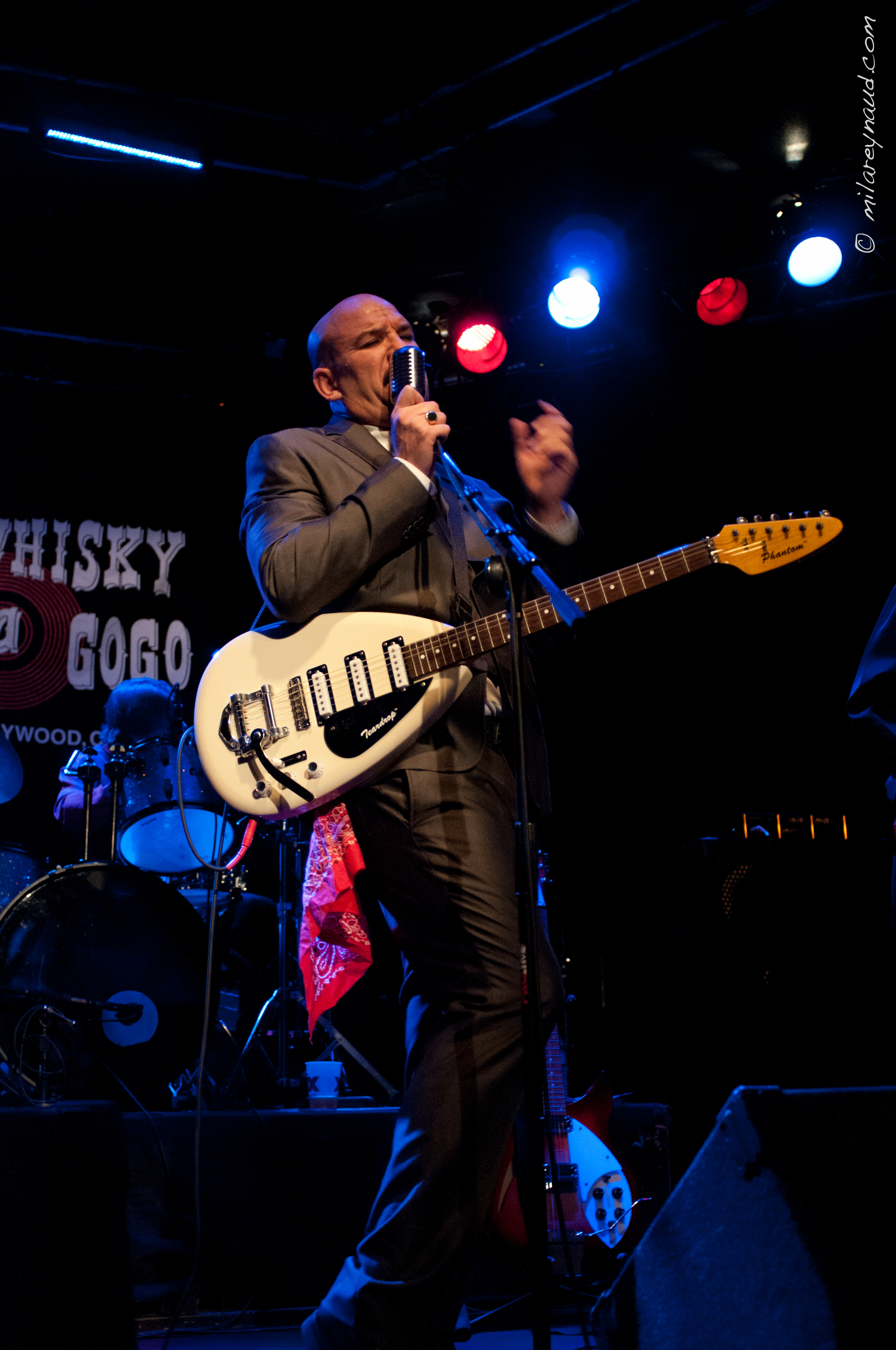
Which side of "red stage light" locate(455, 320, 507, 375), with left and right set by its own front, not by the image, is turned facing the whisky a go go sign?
right

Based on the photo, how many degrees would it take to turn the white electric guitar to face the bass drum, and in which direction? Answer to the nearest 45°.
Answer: approximately 135° to its right

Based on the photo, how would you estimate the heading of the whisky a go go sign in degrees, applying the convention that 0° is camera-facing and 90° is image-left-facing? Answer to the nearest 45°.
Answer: approximately 0°

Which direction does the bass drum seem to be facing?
toward the camera

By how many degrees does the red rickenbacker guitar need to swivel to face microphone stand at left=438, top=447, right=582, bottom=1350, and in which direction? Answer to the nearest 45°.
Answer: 0° — it already faces it

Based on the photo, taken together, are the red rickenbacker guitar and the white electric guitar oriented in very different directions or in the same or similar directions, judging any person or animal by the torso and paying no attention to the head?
same or similar directions

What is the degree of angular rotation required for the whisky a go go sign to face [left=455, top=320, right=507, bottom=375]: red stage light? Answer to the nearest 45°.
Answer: approximately 45° to its left

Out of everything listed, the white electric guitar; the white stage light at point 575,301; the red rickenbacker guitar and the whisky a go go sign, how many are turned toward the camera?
4

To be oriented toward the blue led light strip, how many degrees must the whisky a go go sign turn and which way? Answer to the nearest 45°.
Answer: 0° — it already faces it

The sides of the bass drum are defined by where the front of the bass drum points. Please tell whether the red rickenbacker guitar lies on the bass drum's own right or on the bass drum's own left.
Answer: on the bass drum's own left

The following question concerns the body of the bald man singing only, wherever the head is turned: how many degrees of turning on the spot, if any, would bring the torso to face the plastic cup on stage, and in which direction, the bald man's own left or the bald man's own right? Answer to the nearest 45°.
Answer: approximately 135° to the bald man's own left

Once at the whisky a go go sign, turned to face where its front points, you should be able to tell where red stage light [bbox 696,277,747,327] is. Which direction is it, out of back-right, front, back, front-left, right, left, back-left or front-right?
front-left

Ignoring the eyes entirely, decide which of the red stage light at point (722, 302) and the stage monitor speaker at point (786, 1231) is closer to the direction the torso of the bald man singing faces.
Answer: the stage monitor speaker

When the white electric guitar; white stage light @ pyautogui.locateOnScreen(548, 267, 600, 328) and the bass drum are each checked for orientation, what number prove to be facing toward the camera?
3

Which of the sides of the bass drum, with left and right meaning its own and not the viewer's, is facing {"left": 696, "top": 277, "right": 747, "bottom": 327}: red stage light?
left
